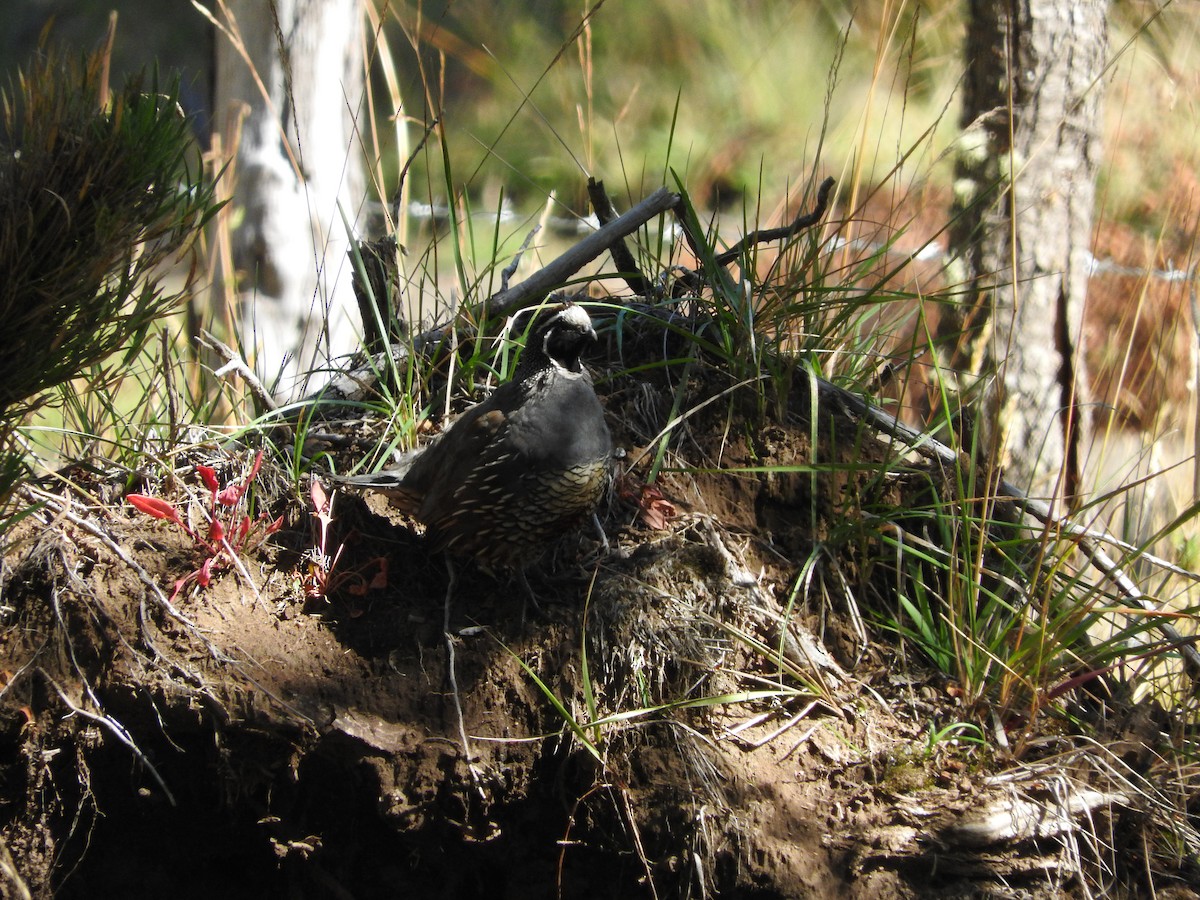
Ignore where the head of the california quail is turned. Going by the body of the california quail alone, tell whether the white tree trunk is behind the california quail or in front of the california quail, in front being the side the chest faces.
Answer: behind

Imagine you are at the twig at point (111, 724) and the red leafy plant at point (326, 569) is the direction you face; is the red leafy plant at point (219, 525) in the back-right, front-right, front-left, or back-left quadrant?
front-left

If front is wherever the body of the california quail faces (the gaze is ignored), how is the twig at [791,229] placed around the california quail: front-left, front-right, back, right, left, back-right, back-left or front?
left

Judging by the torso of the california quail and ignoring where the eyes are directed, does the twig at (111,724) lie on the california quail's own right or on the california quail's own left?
on the california quail's own right

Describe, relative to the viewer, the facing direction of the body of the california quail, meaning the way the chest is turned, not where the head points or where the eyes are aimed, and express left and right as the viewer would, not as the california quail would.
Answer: facing the viewer and to the right of the viewer

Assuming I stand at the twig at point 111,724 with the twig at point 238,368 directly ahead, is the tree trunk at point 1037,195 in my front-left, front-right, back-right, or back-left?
front-right

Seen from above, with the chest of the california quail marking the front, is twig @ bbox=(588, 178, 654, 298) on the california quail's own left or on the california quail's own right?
on the california quail's own left

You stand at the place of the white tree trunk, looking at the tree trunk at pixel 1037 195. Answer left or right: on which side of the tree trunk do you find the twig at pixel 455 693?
right

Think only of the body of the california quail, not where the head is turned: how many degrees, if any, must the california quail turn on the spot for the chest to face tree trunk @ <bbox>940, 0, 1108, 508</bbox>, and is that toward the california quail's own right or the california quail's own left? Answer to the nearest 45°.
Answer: approximately 90° to the california quail's own left

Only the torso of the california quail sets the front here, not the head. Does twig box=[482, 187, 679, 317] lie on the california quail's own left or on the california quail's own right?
on the california quail's own left

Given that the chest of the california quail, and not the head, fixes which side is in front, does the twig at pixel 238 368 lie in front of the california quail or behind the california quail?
behind
